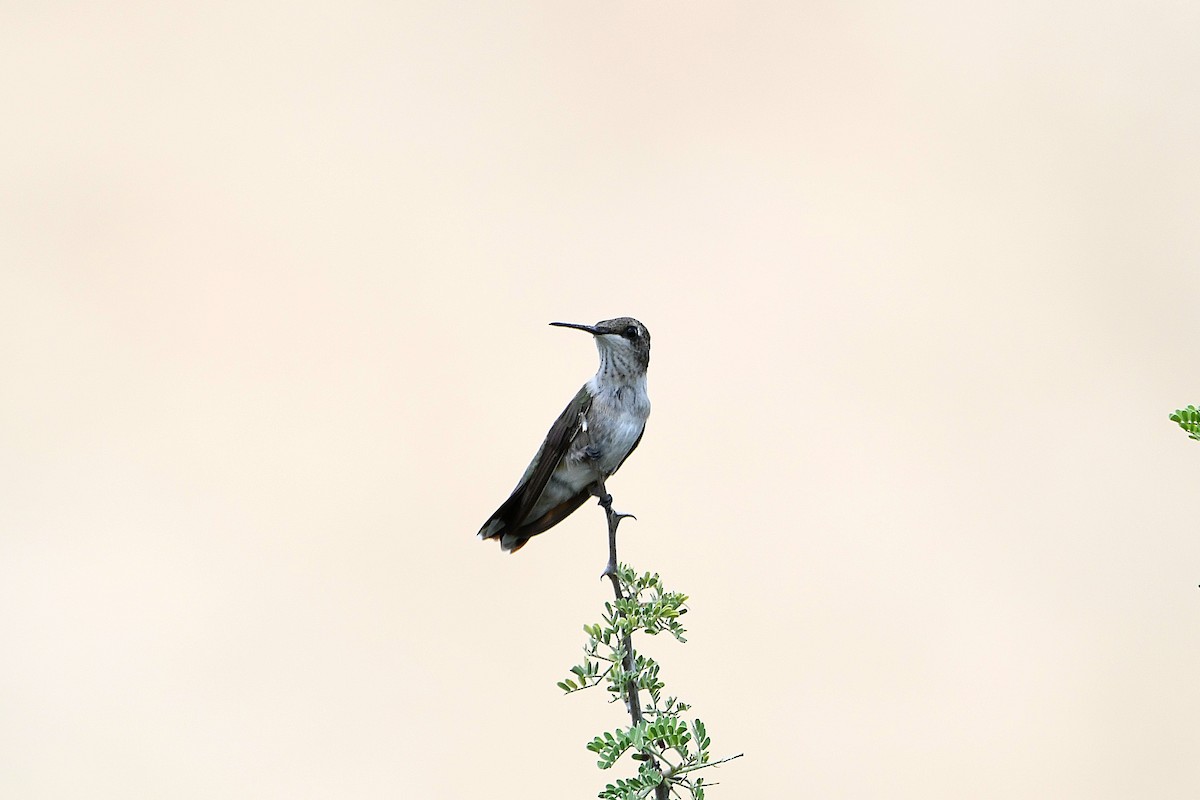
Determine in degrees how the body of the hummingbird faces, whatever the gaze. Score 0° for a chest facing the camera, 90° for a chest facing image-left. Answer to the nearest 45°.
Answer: approximately 315°
